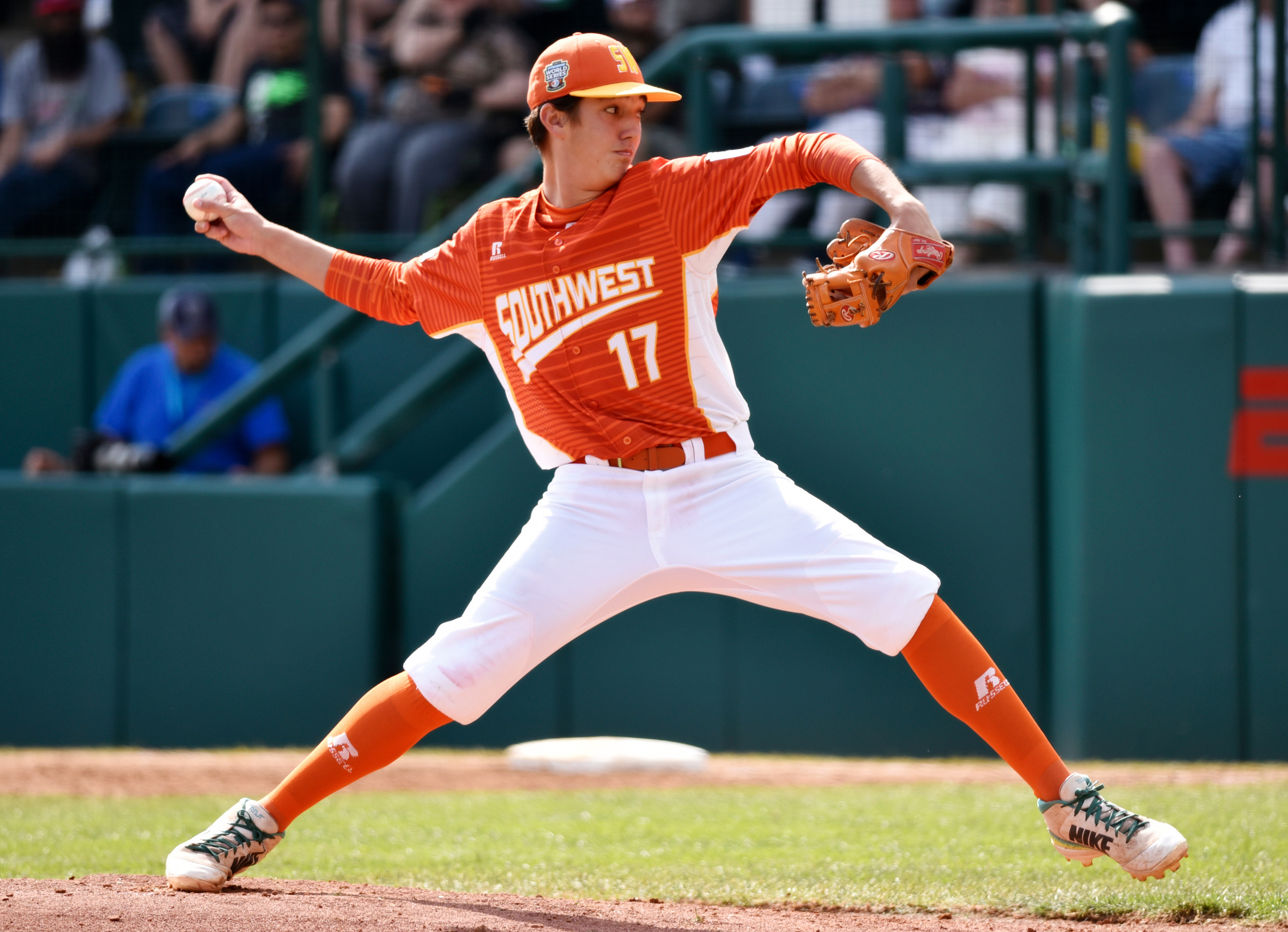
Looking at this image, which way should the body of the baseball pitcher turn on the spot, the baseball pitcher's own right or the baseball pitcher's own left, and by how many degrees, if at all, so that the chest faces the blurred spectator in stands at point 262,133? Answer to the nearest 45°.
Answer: approximately 180°

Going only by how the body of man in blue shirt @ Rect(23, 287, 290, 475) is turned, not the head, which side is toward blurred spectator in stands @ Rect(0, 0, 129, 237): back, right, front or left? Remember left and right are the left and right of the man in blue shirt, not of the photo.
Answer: back

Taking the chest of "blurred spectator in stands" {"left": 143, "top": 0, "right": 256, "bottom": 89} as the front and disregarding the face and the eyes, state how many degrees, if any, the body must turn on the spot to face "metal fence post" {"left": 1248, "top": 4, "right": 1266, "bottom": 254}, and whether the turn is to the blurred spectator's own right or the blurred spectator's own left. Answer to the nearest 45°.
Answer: approximately 45° to the blurred spectator's own left

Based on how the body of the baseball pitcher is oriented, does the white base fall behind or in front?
behind

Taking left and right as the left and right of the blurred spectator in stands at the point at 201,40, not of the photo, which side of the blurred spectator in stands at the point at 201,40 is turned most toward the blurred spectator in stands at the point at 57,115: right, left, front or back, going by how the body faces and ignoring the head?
right

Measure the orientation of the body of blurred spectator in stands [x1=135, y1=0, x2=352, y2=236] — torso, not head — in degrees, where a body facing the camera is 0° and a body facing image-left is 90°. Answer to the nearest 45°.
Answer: approximately 45°

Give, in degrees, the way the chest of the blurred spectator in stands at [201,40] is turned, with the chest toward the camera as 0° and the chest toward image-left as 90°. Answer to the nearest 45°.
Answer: approximately 0°

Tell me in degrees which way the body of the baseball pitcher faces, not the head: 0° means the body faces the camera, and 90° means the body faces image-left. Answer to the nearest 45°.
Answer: approximately 0°

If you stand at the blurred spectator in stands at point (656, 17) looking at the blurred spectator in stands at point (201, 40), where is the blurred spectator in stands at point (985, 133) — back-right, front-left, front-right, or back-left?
back-left

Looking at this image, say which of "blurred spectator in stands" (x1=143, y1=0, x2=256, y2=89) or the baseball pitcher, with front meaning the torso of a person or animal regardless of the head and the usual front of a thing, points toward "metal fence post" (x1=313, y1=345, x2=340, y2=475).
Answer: the blurred spectator in stands

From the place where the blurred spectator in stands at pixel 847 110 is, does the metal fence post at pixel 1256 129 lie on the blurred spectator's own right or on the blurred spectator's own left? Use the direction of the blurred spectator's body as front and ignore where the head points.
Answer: on the blurred spectator's own left
